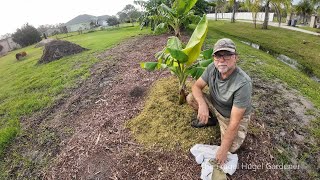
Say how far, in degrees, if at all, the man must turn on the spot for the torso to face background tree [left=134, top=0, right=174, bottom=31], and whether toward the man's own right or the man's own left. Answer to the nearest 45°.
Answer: approximately 135° to the man's own right

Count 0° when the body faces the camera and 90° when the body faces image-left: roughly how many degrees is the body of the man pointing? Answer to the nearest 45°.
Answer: approximately 45°

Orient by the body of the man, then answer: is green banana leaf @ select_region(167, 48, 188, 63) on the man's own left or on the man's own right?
on the man's own right

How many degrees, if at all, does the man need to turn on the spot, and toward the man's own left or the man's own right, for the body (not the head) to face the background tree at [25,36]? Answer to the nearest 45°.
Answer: approximately 90° to the man's own right

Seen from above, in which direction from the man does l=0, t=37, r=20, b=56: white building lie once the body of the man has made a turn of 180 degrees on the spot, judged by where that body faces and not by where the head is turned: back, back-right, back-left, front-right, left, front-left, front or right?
left

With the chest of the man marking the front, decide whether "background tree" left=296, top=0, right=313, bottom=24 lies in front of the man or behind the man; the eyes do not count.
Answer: behind

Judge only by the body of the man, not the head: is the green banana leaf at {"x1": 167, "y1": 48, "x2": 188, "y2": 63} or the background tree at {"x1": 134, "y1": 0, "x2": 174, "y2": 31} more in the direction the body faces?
the green banana leaf
